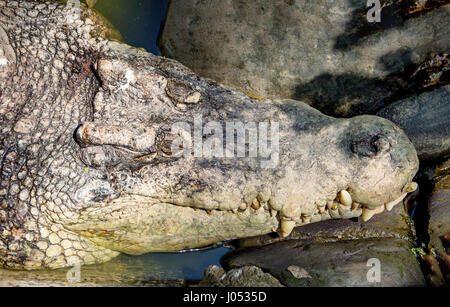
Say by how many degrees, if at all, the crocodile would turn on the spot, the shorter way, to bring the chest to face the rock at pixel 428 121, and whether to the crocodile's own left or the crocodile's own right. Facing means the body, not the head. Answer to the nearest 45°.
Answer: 0° — it already faces it

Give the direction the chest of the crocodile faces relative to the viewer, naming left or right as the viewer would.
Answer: facing to the right of the viewer

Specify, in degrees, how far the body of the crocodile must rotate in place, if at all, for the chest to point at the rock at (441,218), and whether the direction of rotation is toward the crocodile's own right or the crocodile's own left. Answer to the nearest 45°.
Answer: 0° — it already faces it
